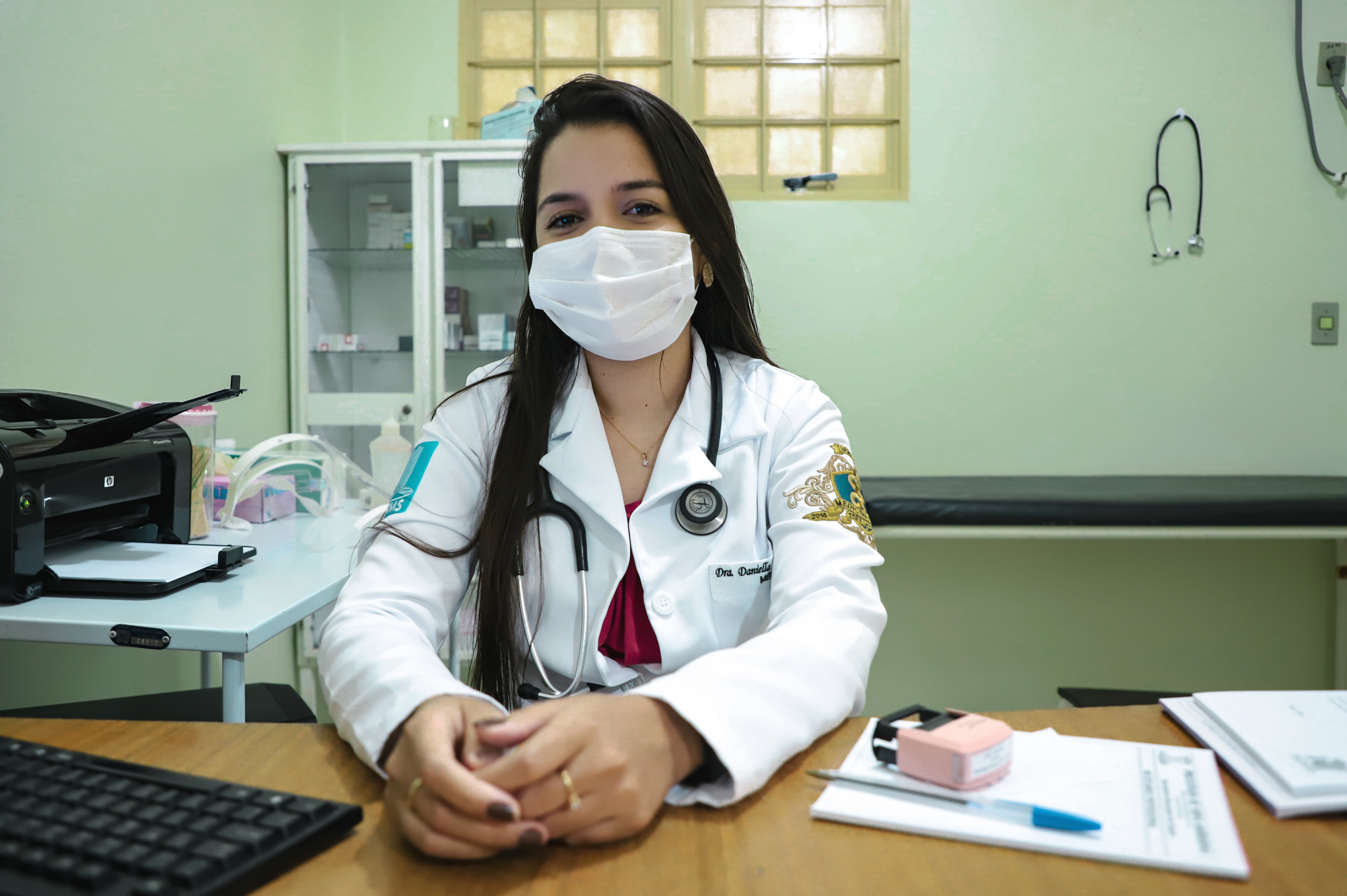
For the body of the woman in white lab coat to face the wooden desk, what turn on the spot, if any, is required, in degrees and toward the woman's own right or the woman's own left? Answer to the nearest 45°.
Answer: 0° — they already face it

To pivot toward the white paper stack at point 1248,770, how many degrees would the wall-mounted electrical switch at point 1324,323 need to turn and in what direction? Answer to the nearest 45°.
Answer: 0° — it already faces it

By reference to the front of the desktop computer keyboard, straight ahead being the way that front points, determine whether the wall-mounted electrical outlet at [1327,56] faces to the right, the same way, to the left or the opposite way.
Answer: the opposite way

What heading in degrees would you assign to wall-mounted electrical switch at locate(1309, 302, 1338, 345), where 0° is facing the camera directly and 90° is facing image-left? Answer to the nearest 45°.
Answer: approximately 0°
